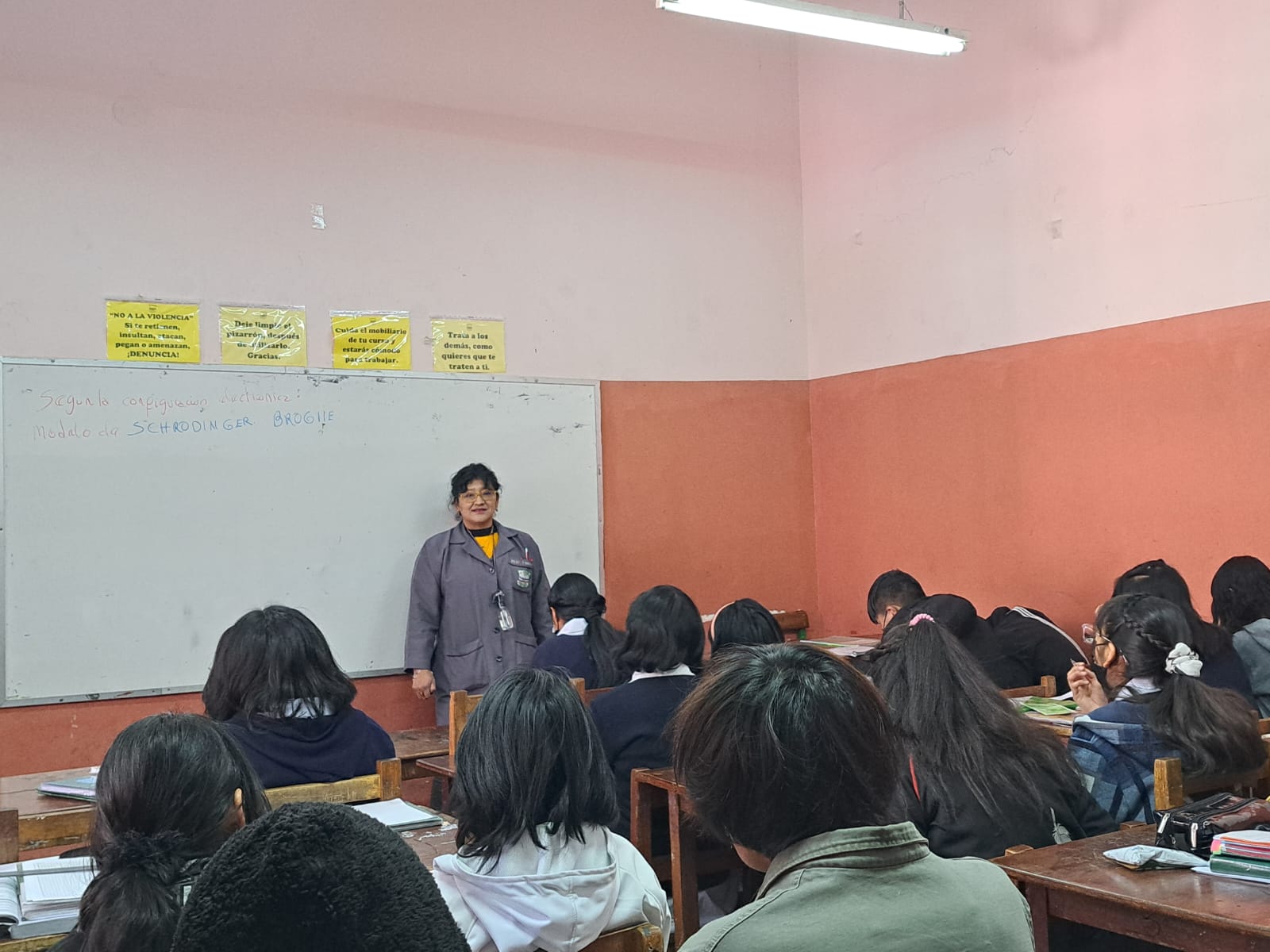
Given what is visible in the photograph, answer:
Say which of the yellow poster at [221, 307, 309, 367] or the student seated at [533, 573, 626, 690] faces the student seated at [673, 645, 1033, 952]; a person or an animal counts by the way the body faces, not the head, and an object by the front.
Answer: the yellow poster

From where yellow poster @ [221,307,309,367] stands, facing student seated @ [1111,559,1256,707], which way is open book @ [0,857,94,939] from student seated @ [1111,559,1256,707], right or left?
right

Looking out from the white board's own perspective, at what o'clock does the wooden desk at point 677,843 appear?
The wooden desk is roughly at 11 o'clock from the white board.

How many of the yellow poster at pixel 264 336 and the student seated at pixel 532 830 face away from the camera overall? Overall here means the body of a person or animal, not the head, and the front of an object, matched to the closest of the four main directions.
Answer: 1

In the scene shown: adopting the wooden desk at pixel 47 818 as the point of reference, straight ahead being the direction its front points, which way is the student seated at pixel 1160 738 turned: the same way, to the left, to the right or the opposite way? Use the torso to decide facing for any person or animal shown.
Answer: the opposite way

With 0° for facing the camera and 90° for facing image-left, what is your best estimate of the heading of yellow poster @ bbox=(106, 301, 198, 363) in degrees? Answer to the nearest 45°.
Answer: approximately 0°

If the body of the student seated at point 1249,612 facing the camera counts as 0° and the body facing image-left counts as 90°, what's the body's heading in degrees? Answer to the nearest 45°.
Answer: approximately 135°

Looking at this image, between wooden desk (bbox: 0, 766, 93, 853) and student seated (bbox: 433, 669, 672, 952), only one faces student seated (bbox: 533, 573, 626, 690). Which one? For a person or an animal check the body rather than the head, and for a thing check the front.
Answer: student seated (bbox: 433, 669, 672, 952)

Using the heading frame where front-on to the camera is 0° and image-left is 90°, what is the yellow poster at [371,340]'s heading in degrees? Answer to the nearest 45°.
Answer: approximately 0°

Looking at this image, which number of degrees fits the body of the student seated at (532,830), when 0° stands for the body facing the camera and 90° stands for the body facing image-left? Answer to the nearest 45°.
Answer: approximately 180°

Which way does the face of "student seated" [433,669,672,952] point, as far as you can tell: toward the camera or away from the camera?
away from the camera

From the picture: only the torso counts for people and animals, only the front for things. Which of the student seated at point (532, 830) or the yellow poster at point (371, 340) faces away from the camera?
the student seated
